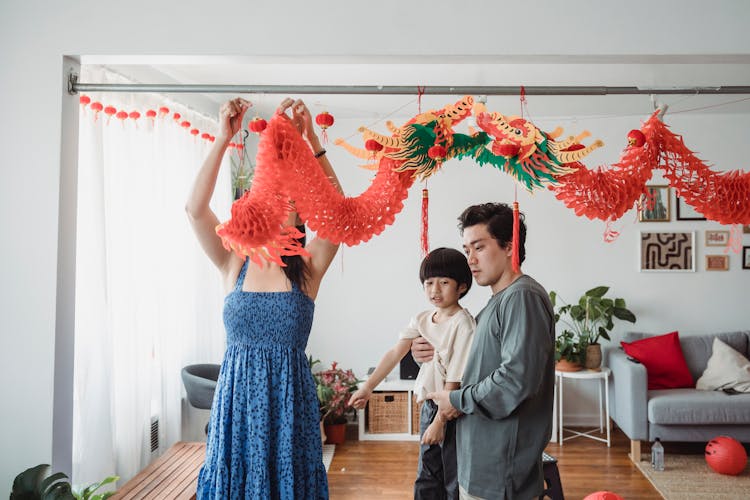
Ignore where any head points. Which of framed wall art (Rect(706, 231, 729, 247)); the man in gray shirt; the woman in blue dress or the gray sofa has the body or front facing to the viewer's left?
the man in gray shirt

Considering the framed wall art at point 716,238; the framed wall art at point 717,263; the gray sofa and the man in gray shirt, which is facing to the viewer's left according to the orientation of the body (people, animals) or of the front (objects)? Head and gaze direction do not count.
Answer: the man in gray shirt

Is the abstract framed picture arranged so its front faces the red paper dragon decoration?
yes

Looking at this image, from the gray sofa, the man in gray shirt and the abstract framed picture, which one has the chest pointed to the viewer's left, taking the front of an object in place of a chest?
the man in gray shirt

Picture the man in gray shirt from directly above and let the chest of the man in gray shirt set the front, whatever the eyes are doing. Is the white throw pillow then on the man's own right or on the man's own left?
on the man's own right

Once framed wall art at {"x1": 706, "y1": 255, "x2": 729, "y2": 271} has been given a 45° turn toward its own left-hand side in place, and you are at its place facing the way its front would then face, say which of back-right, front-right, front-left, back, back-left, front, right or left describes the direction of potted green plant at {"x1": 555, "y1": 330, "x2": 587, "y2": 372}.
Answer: right

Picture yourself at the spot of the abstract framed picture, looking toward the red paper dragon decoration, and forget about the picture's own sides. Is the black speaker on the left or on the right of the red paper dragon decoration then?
right

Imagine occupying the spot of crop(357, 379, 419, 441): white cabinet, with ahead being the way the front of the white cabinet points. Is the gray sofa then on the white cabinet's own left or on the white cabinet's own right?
on the white cabinet's own left

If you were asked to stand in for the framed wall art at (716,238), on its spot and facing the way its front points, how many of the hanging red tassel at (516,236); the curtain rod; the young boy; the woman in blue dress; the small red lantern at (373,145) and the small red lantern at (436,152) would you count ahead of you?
6

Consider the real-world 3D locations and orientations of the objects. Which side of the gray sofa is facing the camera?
front

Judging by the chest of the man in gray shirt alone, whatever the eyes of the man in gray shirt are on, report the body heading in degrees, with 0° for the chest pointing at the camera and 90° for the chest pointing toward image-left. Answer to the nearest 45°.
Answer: approximately 90°

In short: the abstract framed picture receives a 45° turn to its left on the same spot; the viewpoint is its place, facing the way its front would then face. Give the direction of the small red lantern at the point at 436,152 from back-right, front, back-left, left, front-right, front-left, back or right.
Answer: front-right

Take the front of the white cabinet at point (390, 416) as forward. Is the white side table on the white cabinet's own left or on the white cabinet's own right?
on the white cabinet's own left

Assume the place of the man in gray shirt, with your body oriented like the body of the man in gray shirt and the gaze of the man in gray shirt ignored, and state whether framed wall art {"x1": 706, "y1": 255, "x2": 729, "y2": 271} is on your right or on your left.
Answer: on your right

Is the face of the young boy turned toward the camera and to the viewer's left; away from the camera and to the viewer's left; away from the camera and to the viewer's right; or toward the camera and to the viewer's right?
toward the camera and to the viewer's left

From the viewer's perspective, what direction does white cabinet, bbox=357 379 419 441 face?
toward the camera

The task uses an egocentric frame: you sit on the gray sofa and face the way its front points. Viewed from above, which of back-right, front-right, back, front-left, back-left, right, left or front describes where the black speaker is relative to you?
right

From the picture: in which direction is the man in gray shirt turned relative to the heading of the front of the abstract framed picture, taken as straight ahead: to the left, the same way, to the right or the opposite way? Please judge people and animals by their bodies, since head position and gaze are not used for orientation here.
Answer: to the right

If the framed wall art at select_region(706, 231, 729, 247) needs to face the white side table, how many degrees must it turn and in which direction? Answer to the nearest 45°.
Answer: approximately 45° to its right
